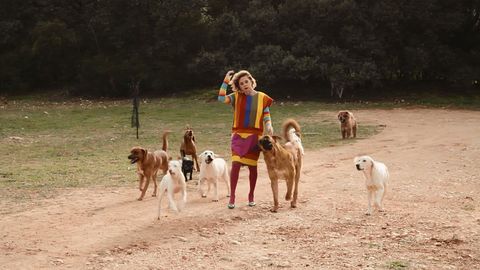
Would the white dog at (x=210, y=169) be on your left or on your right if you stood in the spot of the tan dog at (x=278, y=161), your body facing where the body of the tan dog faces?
on your right

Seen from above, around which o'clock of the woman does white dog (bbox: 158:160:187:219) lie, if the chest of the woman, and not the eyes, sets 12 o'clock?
The white dog is roughly at 2 o'clock from the woman.

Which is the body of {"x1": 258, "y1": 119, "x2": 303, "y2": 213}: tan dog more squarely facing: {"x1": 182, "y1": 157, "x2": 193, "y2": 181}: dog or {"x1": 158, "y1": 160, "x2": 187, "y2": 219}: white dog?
the white dog

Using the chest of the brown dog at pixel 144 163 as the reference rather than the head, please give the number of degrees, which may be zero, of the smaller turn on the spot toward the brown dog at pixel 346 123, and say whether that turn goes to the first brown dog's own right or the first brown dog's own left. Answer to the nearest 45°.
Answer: approximately 180°

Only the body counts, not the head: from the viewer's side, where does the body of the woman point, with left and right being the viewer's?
facing the viewer

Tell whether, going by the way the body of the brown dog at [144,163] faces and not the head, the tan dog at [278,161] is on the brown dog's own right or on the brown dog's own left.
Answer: on the brown dog's own left

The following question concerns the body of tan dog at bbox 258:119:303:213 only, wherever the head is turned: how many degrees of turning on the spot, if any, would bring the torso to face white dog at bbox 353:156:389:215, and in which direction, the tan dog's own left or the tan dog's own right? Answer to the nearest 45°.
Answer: approximately 135° to the tan dog's own left

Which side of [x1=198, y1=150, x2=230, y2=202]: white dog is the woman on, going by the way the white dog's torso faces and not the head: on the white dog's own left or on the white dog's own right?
on the white dog's own left
